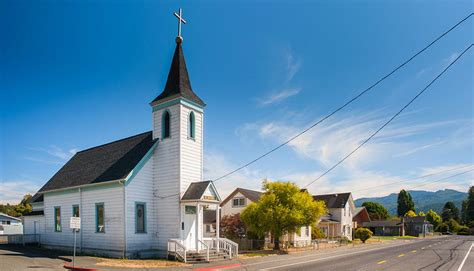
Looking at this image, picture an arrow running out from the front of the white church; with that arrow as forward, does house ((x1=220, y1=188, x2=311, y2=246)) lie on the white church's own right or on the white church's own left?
on the white church's own left

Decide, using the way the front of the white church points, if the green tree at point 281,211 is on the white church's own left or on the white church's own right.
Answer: on the white church's own left

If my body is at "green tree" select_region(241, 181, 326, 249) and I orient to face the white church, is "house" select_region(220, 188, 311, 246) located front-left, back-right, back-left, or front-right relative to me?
back-right

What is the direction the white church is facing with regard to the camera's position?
facing the viewer and to the right of the viewer
